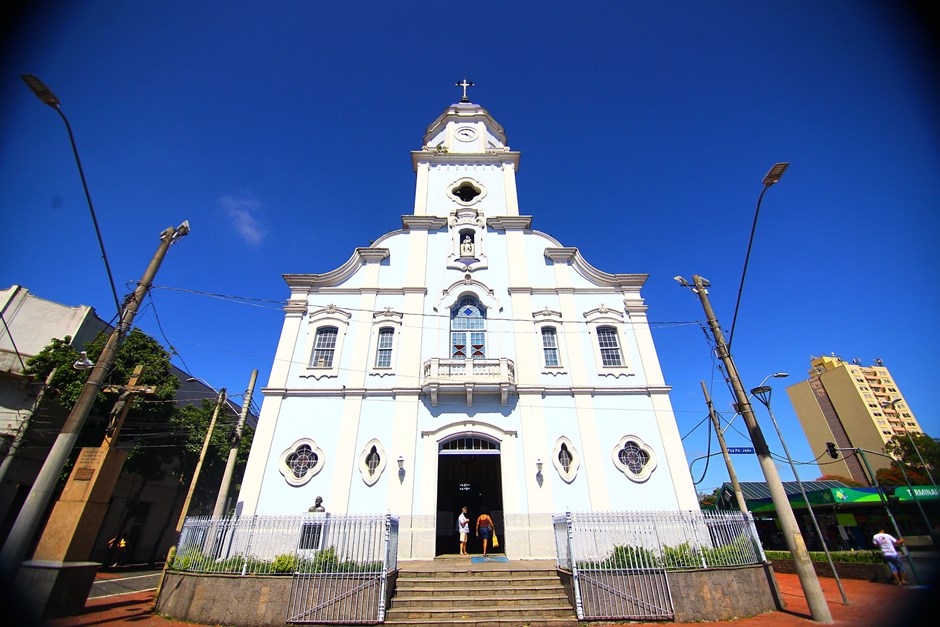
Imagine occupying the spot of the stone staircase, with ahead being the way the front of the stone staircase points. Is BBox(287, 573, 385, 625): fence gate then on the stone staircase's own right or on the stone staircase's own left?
on the stone staircase's own right

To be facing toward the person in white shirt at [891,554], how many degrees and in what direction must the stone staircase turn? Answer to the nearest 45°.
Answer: approximately 90° to its left

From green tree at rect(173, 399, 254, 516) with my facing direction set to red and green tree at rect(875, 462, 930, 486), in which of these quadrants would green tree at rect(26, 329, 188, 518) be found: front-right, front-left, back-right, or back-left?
back-right

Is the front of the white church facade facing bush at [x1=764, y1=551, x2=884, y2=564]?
no

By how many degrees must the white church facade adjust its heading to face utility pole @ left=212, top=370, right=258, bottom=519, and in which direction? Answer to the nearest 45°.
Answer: approximately 90° to its right

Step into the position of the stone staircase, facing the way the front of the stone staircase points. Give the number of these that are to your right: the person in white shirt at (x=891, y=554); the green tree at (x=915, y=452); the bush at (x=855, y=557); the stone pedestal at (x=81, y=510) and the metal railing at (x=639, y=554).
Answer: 1

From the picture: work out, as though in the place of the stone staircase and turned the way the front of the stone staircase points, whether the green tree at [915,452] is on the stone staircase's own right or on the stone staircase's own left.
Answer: on the stone staircase's own left

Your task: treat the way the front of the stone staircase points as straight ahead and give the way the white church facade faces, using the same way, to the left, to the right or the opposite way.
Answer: the same way

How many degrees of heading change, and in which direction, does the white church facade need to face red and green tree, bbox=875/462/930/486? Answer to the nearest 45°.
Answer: approximately 135° to its left

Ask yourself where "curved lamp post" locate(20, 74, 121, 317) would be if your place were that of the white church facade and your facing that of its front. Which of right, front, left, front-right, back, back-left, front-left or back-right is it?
front-right

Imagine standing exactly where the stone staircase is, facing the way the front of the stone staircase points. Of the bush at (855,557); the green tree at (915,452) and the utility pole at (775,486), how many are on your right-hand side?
0

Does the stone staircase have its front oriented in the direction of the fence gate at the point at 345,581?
no

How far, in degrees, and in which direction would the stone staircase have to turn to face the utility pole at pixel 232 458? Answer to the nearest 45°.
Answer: approximately 90° to its right

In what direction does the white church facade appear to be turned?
toward the camera

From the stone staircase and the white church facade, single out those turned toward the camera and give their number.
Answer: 2

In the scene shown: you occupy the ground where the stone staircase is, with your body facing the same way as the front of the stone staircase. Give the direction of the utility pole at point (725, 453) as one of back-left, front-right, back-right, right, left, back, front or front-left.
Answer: back-left

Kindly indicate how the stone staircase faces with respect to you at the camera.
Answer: facing the viewer

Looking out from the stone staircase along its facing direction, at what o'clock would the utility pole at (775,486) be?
The utility pole is roughly at 9 o'clock from the stone staircase.

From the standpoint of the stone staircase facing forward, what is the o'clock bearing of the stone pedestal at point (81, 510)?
The stone pedestal is roughly at 3 o'clock from the stone staircase.

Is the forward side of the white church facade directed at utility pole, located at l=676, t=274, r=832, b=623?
no

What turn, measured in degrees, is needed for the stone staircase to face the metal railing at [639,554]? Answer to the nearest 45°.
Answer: approximately 90° to its left
